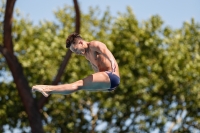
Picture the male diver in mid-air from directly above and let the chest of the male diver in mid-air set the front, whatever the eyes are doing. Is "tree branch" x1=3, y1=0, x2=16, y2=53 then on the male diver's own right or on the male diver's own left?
on the male diver's own right

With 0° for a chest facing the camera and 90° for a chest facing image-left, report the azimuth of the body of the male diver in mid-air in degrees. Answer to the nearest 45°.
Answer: approximately 90°

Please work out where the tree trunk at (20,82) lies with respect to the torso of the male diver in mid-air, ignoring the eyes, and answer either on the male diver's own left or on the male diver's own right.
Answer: on the male diver's own right
